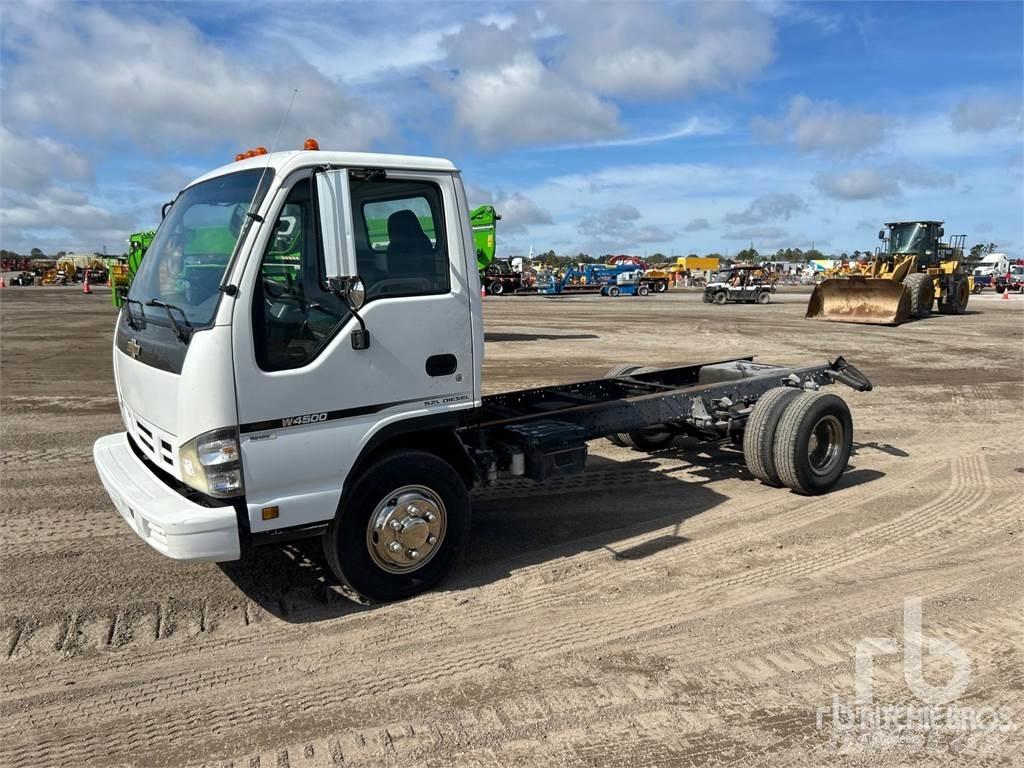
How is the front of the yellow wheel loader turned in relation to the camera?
facing the viewer and to the left of the viewer

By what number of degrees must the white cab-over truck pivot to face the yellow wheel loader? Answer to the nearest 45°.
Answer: approximately 180°

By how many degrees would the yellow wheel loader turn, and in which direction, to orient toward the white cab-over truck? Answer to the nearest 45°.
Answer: approximately 45° to its left

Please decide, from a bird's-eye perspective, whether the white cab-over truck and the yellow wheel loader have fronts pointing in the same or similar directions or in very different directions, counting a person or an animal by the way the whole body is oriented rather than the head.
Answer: same or similar directions

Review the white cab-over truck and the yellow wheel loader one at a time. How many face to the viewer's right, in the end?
0
